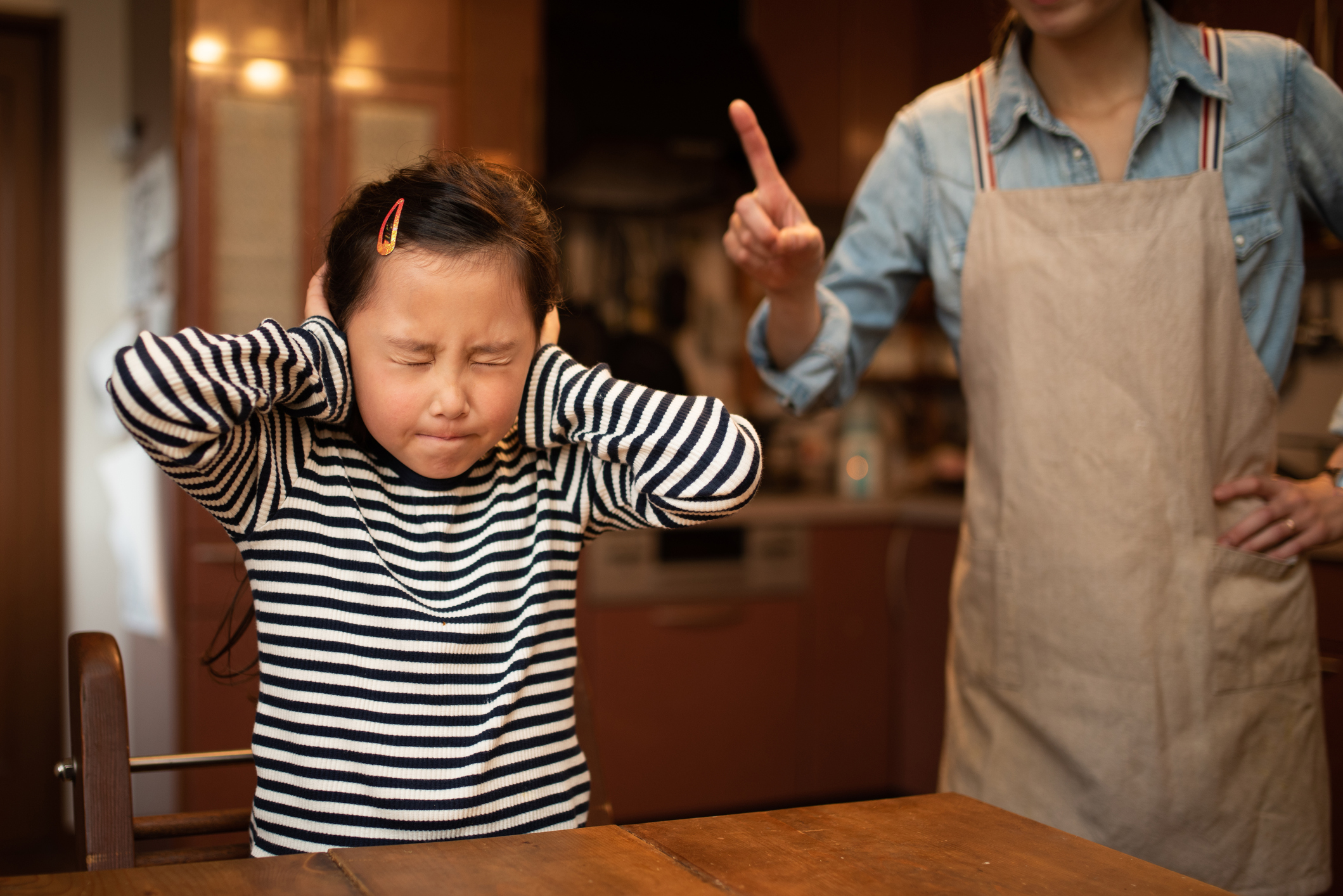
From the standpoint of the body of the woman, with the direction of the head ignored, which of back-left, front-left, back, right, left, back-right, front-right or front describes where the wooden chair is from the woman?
front-right

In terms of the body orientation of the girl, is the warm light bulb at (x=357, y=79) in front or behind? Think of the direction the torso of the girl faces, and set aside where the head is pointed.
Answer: behind

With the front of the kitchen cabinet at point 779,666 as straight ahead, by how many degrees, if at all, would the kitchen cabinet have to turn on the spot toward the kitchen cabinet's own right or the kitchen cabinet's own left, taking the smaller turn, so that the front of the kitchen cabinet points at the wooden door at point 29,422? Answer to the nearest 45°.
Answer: approximately 90° to the kitchen cabinet's own right

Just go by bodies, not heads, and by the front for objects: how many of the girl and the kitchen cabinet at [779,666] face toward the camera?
2

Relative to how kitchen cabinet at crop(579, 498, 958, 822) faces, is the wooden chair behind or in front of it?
in front

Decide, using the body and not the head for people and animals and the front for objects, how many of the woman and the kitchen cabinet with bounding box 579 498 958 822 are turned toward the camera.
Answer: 2
